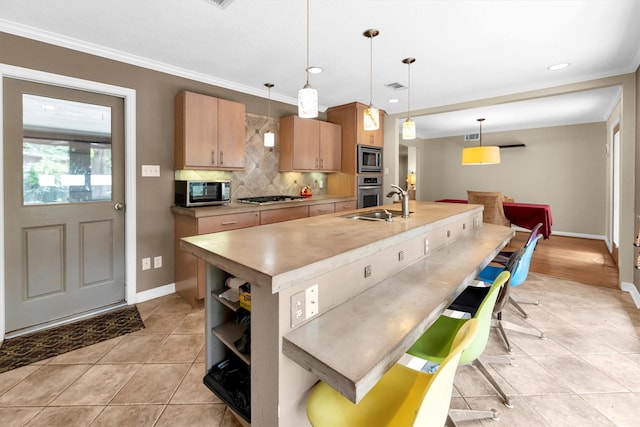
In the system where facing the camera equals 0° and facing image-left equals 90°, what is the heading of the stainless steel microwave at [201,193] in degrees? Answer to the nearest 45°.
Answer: approximately 315°

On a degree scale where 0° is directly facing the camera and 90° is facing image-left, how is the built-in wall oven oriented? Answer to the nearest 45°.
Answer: approximately 315°

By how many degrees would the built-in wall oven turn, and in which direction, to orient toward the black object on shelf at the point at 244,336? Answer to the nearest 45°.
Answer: approximately 45° to its right

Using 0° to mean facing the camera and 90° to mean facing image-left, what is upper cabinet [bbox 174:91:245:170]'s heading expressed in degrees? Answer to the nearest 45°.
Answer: approximately 315°

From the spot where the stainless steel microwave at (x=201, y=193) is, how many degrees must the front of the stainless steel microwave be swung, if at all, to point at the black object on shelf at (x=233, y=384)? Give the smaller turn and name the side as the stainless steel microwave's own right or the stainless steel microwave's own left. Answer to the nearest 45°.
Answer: approximately 45° to the stainless steel microwave's own right

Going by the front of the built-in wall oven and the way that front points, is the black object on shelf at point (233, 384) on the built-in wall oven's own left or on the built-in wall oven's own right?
on the built-in wall oven's own right

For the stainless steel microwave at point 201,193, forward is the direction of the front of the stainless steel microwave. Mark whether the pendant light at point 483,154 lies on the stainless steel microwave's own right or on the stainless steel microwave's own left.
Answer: on the stainless steel microwave's own left

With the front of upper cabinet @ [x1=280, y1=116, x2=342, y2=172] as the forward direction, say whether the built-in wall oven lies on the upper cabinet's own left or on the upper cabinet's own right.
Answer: on the upper cabinet's own left

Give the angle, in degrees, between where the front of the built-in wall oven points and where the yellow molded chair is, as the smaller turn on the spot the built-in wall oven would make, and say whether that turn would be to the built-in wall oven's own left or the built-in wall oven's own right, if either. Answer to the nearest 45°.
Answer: approximately 45° to the built-in wall oven's own right

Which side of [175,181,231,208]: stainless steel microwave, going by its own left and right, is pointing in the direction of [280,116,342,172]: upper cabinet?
left
